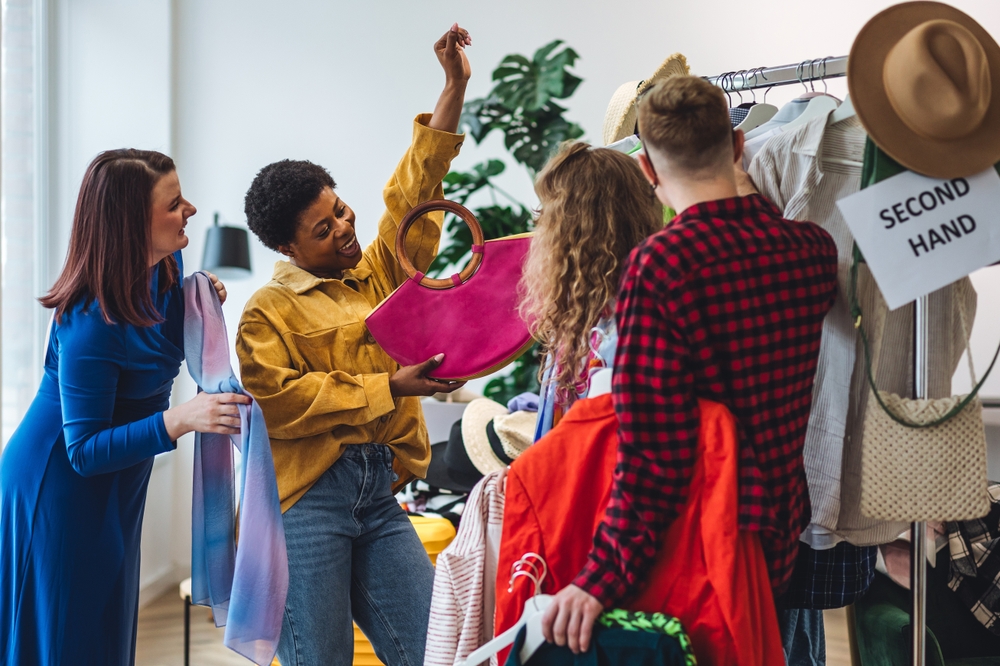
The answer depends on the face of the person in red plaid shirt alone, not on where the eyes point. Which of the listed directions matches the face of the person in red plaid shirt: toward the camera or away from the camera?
away from the camera

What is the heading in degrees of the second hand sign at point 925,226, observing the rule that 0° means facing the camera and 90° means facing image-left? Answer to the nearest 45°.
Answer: approximately 0°

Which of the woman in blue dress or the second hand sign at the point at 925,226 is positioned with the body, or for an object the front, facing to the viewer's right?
the woman in blue dress

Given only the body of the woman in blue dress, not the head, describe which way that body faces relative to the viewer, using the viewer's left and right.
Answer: facing to the right of the viewer

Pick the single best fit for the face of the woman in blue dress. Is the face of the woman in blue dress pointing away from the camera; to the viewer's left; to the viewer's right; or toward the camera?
to the viewer's right

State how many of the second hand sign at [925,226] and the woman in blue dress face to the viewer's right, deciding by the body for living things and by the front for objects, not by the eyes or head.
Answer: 1

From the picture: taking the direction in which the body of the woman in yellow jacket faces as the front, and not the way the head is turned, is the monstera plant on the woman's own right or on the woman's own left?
on the woman's own left
